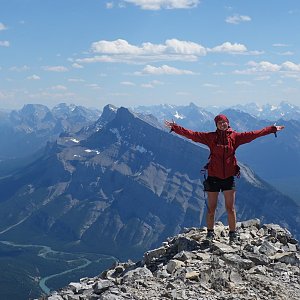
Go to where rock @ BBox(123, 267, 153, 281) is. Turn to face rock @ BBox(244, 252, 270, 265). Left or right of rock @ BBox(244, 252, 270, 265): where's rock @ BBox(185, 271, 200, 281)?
right

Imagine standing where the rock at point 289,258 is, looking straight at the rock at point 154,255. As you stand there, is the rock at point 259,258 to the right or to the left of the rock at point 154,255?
left

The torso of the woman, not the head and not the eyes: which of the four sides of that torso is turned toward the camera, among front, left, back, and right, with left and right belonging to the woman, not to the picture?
front

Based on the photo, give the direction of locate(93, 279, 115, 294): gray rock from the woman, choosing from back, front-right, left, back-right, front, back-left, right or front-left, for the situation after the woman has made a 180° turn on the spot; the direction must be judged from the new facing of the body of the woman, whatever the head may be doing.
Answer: back-left

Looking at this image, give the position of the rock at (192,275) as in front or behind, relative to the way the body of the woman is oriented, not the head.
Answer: in front

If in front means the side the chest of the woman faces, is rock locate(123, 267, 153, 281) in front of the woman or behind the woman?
in front

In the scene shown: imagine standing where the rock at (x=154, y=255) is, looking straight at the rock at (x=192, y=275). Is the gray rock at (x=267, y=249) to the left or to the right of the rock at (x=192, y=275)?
left
